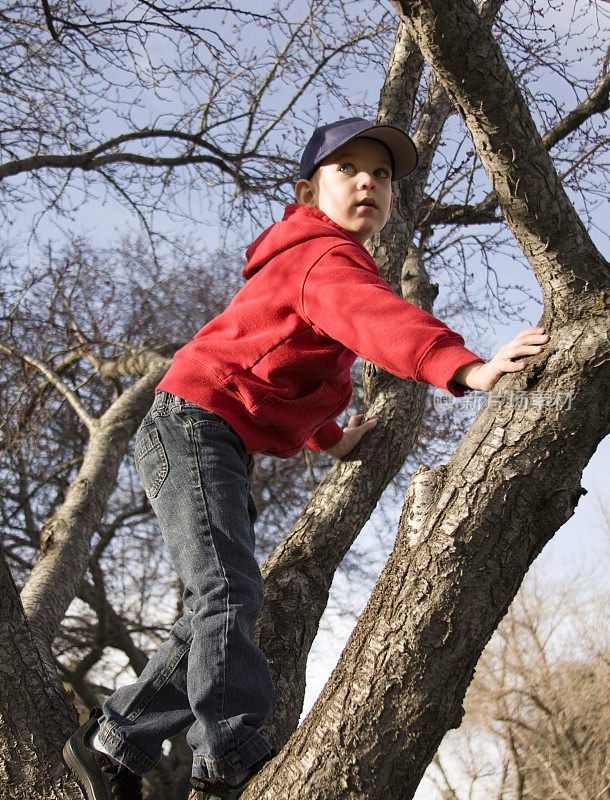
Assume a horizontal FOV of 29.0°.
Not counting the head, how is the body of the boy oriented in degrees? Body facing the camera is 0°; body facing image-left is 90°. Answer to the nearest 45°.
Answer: approximately 270°

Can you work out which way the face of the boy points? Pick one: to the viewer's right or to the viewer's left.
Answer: to the viewer's right
